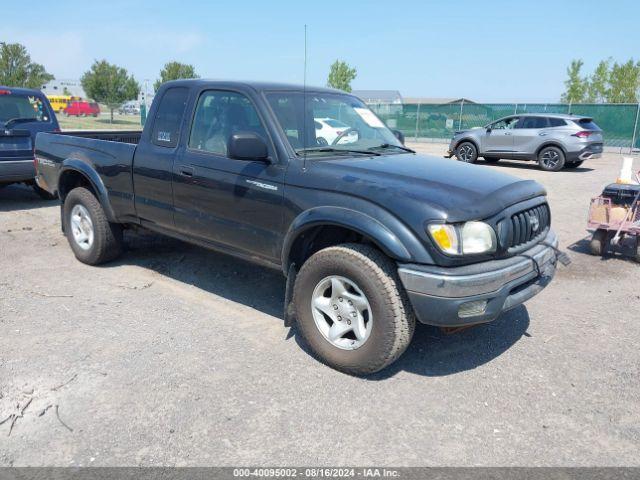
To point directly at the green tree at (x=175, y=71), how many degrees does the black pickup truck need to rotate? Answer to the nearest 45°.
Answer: approximately 135° to its left

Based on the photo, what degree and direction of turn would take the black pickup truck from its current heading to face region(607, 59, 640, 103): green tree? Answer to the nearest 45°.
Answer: approximately 90° to its left

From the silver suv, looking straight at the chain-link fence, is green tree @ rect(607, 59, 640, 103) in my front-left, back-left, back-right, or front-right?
front-right

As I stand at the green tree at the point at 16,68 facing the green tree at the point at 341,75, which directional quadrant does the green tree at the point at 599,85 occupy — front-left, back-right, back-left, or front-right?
front-right

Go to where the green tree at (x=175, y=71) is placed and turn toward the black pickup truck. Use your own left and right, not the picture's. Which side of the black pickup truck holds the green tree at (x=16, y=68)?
right

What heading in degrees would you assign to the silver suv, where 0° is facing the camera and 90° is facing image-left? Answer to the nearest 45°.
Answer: approximately 135°

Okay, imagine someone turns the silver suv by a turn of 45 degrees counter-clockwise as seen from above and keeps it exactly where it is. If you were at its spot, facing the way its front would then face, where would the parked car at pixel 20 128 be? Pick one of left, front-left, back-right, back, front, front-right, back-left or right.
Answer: front-left

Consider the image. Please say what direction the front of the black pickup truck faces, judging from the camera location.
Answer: facing the viewer and to the right of the viewer
